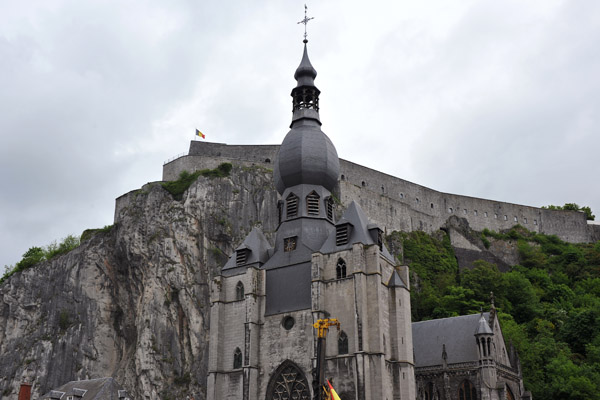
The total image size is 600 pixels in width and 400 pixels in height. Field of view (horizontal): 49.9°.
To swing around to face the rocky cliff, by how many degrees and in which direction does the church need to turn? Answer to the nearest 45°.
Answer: approximately 90° to its right

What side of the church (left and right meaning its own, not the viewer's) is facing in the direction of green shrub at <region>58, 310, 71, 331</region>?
right

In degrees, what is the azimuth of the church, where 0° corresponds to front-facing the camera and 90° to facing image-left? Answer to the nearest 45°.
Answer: approximately 45°

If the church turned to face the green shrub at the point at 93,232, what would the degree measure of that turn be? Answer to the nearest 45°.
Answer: approximately 90° to its right

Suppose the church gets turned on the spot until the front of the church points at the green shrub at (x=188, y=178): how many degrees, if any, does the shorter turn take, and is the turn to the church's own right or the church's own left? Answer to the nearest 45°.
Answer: approximately 90° to the church's own right
